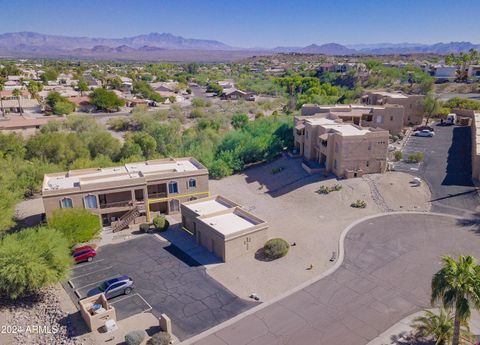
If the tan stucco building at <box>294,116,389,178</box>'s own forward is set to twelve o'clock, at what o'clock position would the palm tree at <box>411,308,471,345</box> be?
The palm tree is roughly at 10 o'clock from the tan stucco building.

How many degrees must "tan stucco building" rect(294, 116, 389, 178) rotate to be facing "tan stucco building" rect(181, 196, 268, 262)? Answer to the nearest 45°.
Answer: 0° — it already faces it

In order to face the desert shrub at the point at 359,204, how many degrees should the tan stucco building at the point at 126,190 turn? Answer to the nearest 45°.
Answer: approximately 90° to its left

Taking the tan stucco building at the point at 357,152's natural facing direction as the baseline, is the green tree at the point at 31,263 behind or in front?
in front

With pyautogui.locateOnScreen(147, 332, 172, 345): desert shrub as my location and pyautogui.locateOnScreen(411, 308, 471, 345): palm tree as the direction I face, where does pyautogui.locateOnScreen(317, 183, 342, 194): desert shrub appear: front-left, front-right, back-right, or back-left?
front-left

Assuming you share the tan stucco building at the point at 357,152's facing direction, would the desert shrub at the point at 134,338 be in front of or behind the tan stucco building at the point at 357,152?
in front

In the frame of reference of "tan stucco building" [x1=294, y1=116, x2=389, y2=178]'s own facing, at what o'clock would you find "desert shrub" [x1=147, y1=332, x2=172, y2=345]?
The desert shrub is roughly at 11 o'clock from the tan stucco building.

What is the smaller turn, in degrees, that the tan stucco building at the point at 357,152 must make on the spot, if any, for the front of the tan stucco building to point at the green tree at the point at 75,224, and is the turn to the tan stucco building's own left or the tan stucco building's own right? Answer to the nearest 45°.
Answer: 0° — it already faces it

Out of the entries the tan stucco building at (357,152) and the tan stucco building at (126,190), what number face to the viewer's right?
0

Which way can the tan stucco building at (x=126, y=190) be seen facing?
toward the camera

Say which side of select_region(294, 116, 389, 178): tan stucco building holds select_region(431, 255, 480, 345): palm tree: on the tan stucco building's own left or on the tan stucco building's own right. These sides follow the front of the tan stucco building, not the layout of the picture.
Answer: on the tan stucco building's own left

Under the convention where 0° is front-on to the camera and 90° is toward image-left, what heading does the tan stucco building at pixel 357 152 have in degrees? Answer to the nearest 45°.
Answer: approximately 45°

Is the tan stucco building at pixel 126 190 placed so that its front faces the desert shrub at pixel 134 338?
yes

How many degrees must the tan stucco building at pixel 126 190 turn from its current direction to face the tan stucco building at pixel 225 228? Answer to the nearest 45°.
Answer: approximately 45° to its left

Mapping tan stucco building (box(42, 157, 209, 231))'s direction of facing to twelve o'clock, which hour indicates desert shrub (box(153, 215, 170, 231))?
The desert shrub is roughly at 11 o'clock from the tan stucco building.

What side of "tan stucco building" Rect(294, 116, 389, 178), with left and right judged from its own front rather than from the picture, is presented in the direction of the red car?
front

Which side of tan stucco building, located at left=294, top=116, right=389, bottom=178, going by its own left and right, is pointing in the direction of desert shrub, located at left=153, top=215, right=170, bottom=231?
front
